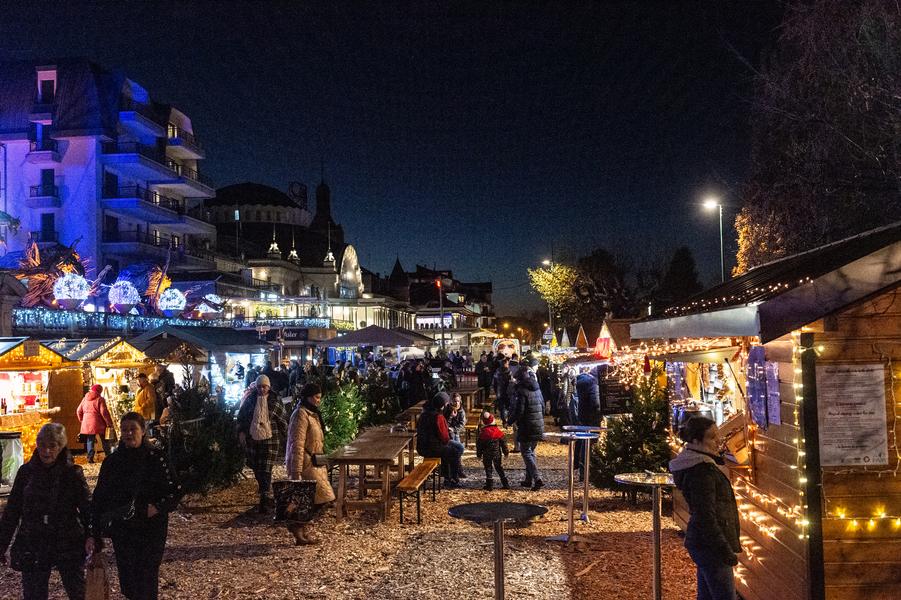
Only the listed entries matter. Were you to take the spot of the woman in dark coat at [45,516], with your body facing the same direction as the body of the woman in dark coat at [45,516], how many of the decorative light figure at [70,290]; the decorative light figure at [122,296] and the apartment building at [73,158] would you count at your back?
3

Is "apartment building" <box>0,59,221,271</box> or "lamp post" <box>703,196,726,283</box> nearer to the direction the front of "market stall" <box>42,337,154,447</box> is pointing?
the lamp post

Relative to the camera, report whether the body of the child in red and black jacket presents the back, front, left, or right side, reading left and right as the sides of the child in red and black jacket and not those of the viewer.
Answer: back

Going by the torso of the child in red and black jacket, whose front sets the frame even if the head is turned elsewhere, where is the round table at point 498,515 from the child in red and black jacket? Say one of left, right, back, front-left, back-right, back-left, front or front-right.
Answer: back

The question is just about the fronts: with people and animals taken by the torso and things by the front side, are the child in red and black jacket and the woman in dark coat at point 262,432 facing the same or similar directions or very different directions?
very different directions

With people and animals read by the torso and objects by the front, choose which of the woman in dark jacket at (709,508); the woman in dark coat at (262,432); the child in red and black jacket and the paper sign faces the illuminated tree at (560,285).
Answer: the child in red and black jacket
